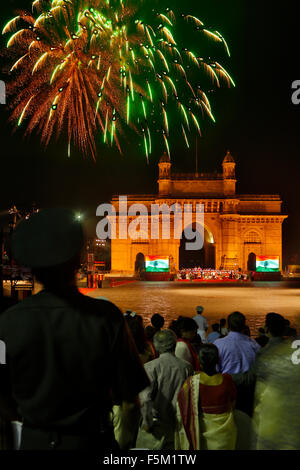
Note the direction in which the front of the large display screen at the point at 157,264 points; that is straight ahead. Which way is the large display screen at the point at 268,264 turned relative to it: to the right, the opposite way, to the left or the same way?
the same way

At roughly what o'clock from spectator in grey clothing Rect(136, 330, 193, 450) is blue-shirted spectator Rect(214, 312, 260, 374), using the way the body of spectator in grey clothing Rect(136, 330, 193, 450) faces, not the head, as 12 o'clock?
blue-shirted spectator Rect(214, 312, 260, 374) is roughly at 1 o'clock from spectator in grey clothing Rect(136, 330, 193, 450).

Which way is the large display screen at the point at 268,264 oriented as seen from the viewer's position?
toward the camera

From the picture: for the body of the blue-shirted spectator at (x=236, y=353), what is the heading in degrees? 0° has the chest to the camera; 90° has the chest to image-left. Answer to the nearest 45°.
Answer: approximately 180°

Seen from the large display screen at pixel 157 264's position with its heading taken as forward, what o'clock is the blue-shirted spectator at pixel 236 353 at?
The blue-shirted spectator is roughly at 12 o'clock from the large display screen.

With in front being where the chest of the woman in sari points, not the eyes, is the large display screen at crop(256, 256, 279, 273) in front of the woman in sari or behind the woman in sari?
in front

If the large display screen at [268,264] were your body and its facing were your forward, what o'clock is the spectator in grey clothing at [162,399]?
The spectator in grey clothing is roughly at 12 o'clock from the large display screen.

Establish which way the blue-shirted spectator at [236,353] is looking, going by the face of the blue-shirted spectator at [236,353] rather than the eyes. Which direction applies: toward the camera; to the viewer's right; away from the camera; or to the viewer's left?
away from the camera

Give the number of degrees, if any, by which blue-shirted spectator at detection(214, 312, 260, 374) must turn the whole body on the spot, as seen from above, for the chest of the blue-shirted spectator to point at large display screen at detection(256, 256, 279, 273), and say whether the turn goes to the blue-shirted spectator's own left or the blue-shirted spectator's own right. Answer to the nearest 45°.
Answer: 0° — they already face it

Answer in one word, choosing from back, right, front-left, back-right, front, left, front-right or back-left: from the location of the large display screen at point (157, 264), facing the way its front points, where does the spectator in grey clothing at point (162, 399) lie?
front

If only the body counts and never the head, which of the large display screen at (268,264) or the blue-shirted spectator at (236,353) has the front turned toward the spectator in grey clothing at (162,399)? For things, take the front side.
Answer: the large display screen

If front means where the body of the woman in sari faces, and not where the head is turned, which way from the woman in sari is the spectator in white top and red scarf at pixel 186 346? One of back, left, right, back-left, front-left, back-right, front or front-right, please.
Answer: front

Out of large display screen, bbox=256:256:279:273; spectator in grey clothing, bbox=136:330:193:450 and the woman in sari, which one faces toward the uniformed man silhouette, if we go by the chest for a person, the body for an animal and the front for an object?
the large display screen

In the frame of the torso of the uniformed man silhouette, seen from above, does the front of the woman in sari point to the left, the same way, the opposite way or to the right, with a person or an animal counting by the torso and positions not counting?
the same way

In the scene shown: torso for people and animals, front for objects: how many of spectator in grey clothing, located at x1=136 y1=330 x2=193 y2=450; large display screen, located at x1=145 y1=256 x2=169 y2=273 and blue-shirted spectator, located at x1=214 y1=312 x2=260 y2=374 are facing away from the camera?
2

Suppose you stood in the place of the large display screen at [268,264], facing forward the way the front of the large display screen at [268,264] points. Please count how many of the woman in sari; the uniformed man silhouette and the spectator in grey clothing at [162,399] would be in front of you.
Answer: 3

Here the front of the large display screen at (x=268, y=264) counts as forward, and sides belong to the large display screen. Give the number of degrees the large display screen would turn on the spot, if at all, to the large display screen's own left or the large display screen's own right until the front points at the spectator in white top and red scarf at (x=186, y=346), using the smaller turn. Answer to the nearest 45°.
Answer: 0° — it already faces them

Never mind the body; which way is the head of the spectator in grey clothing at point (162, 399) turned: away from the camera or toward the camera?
away from the camera

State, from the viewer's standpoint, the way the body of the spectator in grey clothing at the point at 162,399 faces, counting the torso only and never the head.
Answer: away from the camera

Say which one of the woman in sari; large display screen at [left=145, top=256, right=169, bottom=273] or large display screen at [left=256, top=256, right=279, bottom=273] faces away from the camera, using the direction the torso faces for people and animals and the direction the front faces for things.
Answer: the woman in sari
